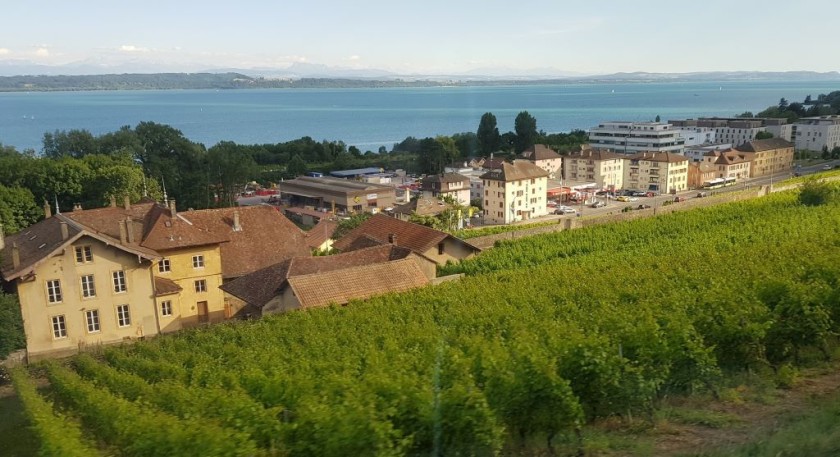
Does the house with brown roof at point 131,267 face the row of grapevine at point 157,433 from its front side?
yes

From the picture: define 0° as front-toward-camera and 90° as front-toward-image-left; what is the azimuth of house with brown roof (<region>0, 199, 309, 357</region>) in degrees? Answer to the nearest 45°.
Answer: approximately 0°

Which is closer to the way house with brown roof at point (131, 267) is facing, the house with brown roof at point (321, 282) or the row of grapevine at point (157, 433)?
the row of grapevine

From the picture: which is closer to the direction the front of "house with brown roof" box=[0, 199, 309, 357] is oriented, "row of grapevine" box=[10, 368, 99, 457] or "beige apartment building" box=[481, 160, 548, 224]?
the row of grapevine

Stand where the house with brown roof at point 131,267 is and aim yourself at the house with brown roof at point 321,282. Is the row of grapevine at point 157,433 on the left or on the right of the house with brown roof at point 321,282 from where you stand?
right

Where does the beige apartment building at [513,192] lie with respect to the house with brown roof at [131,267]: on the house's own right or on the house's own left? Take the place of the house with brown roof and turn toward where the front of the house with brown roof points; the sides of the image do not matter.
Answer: on the house's own left

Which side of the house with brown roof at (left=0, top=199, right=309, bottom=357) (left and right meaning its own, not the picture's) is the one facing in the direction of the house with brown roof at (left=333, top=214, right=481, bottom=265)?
left

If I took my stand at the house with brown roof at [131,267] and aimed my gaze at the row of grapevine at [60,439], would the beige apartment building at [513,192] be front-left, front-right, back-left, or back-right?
back-left

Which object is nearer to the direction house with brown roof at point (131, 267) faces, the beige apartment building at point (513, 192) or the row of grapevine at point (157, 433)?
the row of grapevine

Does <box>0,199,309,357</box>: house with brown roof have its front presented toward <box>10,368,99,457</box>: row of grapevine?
yes
